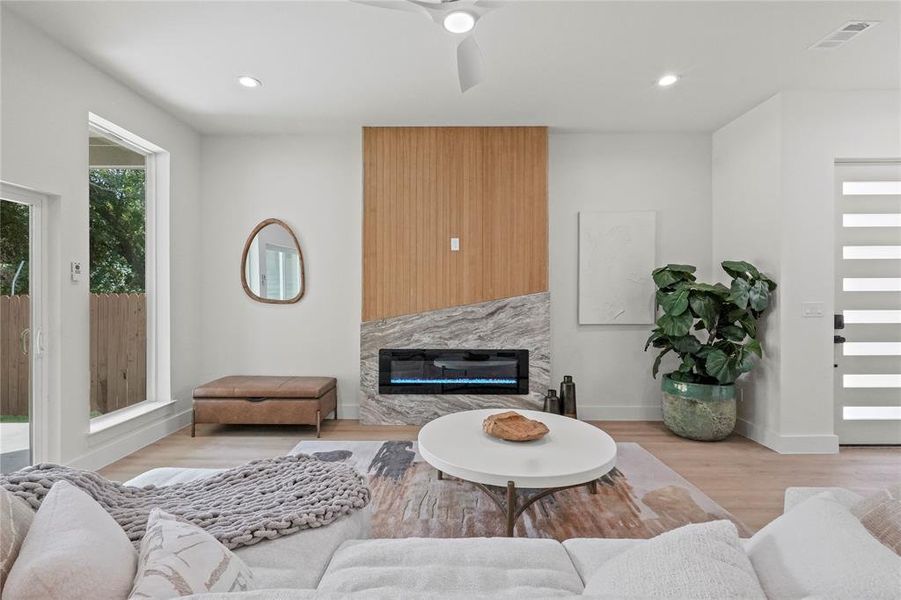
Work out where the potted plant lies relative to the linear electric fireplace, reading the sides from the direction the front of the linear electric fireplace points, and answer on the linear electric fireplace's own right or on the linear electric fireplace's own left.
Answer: on the linear electric fireplace's own left

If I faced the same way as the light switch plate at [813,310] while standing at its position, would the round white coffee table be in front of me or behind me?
in front

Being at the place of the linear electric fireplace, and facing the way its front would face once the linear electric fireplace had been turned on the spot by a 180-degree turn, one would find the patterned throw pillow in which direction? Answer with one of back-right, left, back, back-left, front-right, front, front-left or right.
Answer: back

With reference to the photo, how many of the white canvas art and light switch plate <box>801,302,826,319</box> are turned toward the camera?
2

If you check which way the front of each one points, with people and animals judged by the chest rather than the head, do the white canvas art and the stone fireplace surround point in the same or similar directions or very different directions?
same or similar directions

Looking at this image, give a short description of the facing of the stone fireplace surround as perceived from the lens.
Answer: facing the viewer

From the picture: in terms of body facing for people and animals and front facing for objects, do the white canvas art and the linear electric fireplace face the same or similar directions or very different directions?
same or similar directions

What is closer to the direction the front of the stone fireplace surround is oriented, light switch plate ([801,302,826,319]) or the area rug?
the area rug

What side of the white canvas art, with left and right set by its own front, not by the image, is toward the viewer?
front

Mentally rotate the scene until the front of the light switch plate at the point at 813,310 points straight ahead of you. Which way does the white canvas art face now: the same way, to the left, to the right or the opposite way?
the same way

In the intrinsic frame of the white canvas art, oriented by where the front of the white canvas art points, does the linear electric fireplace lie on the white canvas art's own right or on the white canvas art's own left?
on the white canvas art's own right

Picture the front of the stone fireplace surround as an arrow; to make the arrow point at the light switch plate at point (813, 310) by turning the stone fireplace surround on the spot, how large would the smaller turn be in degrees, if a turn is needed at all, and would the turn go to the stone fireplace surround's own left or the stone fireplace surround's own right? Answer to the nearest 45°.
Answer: approximately 90° to the stone fireplace surround's own left

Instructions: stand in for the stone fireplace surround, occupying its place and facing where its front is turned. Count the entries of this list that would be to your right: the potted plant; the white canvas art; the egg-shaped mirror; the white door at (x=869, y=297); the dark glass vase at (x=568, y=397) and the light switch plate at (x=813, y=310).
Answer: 1

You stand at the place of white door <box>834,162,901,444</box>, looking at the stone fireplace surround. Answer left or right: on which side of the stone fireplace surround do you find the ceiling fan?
left

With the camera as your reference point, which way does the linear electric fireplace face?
facing the viewer

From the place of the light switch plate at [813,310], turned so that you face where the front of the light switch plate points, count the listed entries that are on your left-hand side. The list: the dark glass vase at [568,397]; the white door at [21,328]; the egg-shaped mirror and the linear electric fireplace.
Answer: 0

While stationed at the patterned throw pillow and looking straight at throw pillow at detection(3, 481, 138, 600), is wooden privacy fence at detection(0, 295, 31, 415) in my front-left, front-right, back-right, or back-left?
front-right

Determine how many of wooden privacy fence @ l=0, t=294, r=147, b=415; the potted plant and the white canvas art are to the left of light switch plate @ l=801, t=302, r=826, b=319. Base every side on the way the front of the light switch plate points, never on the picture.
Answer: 0

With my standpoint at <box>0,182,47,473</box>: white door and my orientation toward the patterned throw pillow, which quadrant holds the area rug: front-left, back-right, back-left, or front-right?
front-left

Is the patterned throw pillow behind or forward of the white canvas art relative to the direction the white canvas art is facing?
forward

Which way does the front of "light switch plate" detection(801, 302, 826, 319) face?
toward the camera
